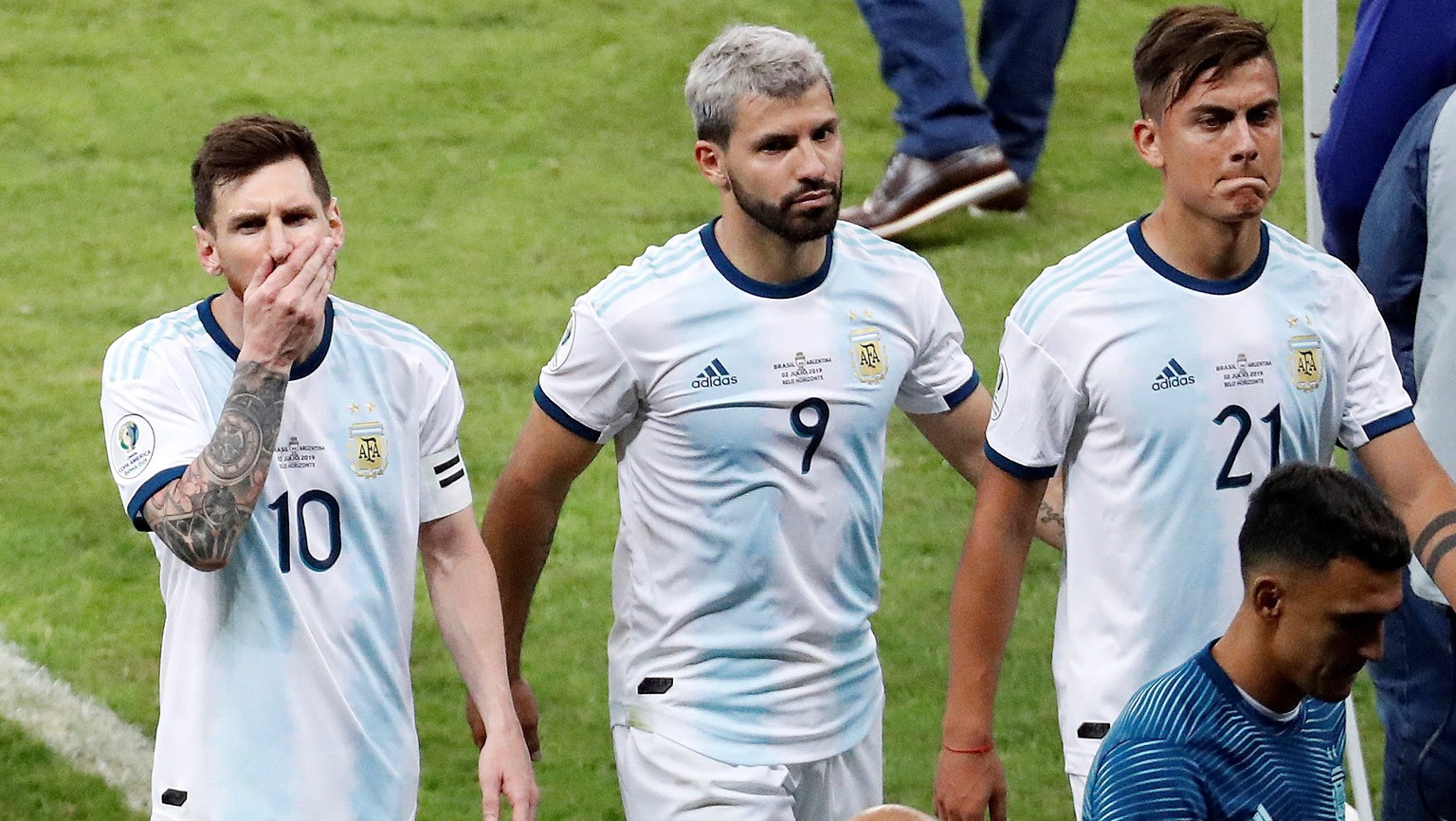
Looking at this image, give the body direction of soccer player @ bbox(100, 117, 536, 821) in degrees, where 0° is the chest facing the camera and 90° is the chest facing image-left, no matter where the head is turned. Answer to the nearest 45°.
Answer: approximately 0°

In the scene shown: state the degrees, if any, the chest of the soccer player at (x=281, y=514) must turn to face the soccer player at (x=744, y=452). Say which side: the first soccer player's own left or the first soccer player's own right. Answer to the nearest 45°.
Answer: approximately 90° to the first soccer player's own left

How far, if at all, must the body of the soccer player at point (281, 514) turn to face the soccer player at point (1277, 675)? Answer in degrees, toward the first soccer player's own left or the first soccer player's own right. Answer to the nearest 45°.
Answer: approximately 45° to the first soccer player's own left
